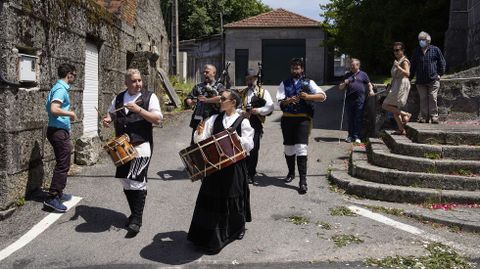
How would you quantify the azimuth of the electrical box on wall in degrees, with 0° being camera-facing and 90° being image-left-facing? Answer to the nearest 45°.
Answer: approximately 315°

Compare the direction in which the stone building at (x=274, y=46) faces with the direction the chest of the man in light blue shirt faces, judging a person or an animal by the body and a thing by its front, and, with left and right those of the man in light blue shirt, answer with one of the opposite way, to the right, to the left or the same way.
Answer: to the right

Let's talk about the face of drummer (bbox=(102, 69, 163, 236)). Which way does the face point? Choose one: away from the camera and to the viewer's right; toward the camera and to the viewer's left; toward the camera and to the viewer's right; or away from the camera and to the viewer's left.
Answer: toward the camera and to the viewer's right

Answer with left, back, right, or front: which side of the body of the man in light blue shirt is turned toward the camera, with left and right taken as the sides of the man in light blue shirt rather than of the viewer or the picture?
right

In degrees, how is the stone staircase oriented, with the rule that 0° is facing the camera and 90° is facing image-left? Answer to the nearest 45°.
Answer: approximately 0°

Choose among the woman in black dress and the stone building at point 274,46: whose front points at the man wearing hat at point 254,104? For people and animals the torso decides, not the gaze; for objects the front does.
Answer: the stone building

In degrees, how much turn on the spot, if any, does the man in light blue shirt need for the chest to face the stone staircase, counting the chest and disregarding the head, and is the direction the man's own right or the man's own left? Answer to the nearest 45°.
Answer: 0° — they already face it
